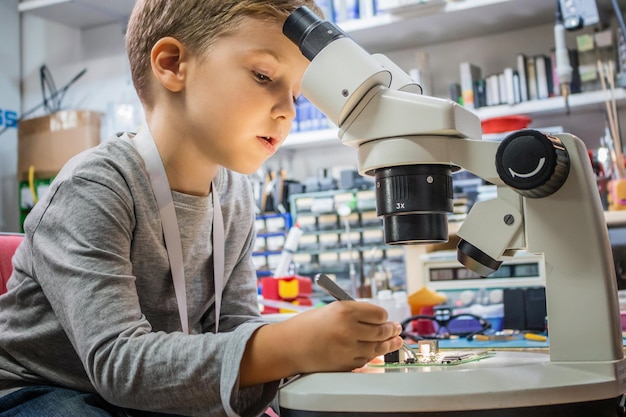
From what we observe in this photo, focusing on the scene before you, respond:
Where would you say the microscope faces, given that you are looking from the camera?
facing to the left of the viewer

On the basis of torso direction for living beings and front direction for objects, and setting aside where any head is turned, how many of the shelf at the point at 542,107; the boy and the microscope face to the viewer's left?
1

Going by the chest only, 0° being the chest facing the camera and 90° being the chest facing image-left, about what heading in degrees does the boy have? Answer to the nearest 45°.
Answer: approximately 315°

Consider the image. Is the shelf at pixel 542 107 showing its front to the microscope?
yes

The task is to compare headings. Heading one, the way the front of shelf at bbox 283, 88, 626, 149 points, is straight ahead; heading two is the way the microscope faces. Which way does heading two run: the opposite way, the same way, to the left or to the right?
to the right

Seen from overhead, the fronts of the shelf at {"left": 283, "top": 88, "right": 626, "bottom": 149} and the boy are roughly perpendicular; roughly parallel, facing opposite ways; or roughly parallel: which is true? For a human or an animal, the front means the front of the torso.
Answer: roughly perpendicular

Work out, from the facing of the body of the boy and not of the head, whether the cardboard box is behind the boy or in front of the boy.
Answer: behind

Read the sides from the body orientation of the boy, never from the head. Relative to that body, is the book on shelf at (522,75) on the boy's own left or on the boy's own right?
on the boy's own left

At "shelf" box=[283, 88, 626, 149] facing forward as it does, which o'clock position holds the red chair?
The red chair is roughly at 1 o'clock from the shelf.

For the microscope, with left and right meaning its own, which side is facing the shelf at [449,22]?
right

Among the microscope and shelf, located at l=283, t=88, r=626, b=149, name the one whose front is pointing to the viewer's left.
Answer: the microscope

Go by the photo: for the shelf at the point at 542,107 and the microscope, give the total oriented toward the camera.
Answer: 1

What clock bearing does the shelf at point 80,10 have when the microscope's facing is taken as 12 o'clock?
The shelf is roughly at 2 o'clock from the microscope.
